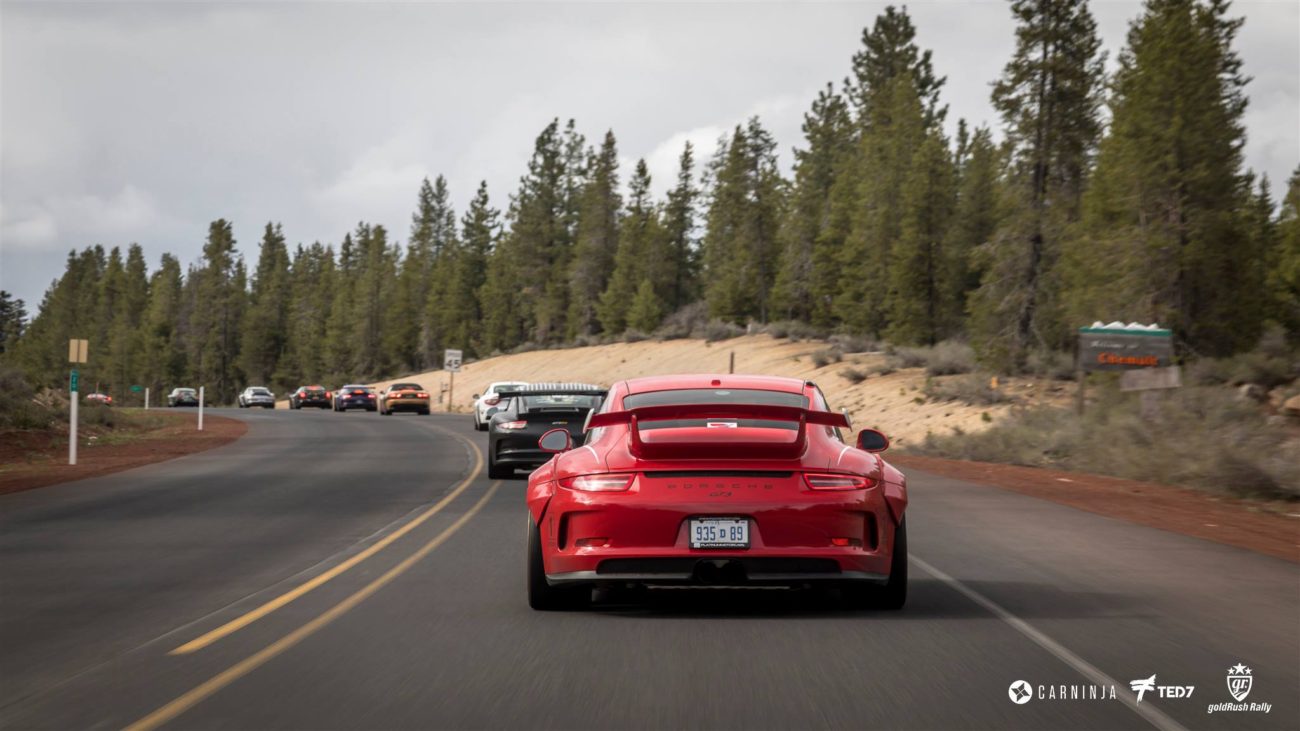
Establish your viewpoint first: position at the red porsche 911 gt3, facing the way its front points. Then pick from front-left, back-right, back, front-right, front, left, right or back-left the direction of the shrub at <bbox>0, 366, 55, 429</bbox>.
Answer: front-left

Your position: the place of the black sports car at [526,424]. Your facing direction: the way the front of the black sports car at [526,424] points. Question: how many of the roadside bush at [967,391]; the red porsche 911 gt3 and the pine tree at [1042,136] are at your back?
1

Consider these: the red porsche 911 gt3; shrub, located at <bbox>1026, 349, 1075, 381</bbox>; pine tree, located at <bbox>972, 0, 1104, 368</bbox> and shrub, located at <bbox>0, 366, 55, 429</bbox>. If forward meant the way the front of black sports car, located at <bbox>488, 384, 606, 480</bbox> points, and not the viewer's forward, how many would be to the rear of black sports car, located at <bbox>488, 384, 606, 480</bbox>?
1

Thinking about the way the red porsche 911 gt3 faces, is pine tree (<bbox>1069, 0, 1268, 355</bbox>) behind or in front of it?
in front

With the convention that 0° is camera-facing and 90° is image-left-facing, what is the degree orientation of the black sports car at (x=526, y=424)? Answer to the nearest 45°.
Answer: approximately 180°

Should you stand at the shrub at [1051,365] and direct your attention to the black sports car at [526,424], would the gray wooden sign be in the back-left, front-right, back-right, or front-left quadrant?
front-left

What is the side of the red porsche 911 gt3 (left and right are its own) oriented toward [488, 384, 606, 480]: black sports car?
front

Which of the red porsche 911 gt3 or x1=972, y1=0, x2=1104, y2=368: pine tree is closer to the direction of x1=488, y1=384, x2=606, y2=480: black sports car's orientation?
the pine tree

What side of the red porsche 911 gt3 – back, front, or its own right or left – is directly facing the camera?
back

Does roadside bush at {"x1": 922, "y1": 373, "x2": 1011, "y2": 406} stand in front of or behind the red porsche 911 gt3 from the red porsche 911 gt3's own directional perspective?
in front

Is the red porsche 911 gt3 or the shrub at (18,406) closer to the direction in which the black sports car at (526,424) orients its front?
the shrub

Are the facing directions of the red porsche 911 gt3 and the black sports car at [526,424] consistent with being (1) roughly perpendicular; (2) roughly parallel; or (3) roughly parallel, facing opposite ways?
roughly parallel
